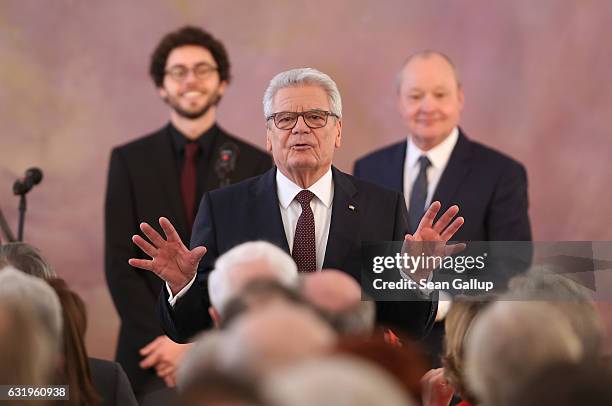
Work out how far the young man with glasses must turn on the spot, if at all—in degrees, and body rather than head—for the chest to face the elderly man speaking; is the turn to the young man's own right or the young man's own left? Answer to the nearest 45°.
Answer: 0° — they already face them

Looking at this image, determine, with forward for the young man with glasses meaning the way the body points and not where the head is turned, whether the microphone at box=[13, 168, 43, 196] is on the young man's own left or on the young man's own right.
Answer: on the young man's own right

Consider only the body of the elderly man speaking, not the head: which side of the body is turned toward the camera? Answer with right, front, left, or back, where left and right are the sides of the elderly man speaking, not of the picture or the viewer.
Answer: front

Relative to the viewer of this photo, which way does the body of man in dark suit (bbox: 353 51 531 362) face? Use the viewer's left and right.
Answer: facing the viewer and to the left of the viewer

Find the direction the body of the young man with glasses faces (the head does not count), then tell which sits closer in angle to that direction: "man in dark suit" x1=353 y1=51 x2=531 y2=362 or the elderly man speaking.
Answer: the elderly man speaking

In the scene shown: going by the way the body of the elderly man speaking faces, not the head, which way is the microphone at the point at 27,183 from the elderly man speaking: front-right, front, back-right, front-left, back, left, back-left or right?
back-right

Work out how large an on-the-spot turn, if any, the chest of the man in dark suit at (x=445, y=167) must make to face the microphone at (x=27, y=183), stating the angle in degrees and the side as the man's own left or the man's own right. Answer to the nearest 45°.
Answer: approximately 45° to the man's own right

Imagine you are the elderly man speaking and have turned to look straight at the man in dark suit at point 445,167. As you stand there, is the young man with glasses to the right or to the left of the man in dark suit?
left

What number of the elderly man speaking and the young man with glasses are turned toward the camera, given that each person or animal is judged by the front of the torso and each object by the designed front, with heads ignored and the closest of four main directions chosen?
2

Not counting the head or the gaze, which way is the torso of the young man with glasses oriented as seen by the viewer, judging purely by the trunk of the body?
toward the camera
